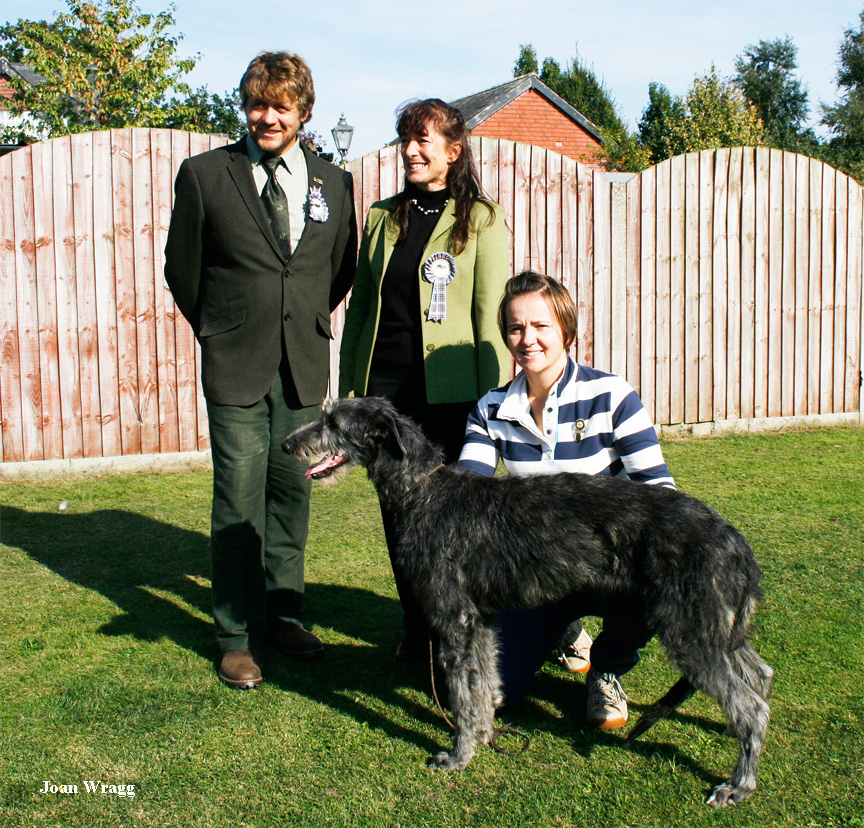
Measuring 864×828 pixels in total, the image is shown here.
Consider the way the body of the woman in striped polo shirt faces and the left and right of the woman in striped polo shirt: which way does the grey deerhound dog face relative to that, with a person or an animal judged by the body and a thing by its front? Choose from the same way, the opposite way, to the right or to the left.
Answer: to the right

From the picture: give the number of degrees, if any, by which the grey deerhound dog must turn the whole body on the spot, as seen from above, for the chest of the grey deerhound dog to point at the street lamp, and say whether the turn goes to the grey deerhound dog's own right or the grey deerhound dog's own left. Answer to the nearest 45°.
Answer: approximately 90° to the grey deerhound dog's own right

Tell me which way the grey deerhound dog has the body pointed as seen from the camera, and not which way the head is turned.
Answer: to the viewer's left

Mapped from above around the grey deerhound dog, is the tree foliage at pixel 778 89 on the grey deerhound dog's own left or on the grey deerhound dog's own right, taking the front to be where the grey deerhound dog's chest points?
on the grey deerhound dog's own right

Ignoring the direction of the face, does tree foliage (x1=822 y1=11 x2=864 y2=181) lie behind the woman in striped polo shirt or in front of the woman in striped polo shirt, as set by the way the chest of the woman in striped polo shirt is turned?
behind

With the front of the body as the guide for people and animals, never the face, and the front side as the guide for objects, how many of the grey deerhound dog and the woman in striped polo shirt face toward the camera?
1

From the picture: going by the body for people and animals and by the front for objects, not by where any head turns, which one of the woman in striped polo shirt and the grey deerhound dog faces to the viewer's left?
the grey deerhound dog

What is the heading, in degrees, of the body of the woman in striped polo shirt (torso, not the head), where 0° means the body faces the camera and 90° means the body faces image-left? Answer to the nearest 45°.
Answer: approximately 0°

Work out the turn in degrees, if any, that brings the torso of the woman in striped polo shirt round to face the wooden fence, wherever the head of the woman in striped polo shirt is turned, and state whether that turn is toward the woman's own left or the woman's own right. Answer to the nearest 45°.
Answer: approximately 180°

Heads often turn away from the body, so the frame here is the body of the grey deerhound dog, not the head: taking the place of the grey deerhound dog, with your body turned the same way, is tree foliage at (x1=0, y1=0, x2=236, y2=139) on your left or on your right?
on your right

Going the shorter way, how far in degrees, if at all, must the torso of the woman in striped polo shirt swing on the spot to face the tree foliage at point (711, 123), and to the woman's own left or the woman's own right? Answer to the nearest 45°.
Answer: approximately 180°
